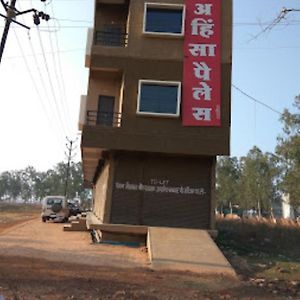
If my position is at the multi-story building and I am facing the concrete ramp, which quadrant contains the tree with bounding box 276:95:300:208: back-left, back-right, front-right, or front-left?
back-left

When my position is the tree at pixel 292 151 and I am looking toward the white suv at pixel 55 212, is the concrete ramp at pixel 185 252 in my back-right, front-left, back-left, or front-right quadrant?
front-left

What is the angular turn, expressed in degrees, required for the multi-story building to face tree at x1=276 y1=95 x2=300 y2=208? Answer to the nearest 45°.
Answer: approximately 135° to its left

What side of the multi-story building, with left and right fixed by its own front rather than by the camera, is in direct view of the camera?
front

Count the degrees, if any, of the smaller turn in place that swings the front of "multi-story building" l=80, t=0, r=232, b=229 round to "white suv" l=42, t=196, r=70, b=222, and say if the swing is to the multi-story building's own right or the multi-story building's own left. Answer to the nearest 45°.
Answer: approximately 135° to the multi-story building's own right
